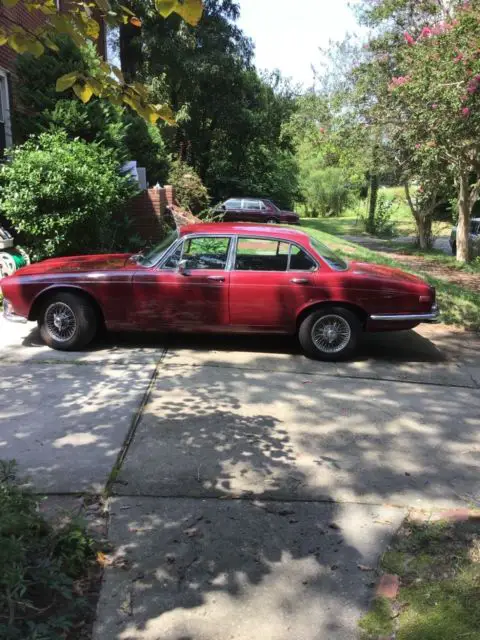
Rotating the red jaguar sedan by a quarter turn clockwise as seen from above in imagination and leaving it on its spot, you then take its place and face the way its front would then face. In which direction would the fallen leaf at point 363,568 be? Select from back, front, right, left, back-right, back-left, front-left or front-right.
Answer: back

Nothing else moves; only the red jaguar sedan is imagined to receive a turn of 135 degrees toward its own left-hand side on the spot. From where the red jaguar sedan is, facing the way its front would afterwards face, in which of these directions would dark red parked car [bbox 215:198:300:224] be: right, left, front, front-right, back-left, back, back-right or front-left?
back-left

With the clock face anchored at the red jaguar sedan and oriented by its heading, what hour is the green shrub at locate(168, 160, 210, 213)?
The green shrub is roughly at 3 o'clock from the red jaguar sedan.

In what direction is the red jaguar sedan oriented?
to the viewer's left

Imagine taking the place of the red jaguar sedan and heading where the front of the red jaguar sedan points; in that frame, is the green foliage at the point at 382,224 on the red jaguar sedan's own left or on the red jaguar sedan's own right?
on the red jaguar sedan's own right

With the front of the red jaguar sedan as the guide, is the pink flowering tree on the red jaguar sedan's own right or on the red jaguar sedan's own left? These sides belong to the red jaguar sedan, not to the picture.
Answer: on the red jaguar sedan's own right
